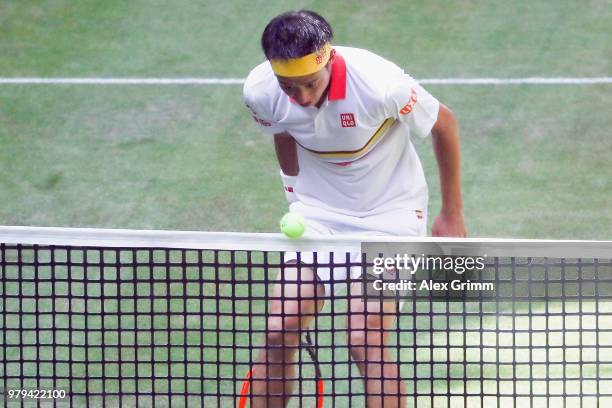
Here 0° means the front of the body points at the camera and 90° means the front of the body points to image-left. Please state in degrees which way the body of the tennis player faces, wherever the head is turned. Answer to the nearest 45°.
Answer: approximately 45°
